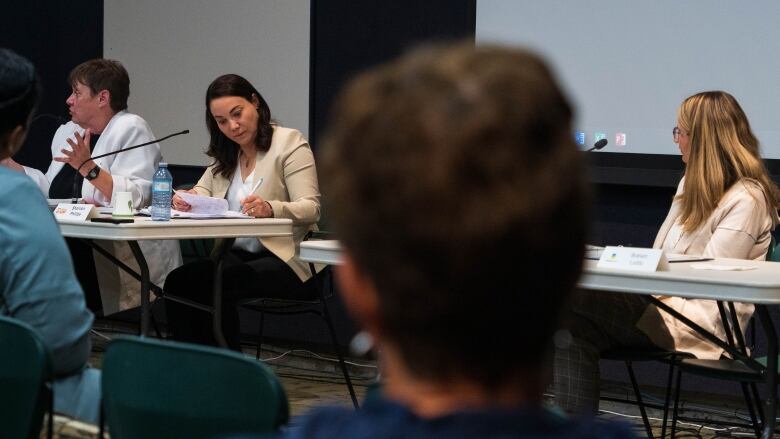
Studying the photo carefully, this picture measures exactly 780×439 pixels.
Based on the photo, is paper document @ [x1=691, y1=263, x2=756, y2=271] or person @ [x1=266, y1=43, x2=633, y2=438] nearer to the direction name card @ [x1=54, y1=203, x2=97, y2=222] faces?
the person

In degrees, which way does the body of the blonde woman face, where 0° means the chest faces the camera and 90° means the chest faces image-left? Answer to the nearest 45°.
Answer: approximately 90°

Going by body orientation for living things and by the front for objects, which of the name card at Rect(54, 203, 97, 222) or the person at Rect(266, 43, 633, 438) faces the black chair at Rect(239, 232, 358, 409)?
the person

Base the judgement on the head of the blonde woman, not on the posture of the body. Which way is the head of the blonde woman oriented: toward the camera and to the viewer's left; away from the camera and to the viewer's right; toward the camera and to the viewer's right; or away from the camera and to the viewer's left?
away from the camera and to the viewer's left

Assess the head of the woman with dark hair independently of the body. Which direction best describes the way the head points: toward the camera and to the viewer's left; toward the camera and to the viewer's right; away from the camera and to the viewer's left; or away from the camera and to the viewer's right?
toward the camera and to the viewer's left

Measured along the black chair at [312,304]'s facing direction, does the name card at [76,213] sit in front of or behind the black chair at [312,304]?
in front

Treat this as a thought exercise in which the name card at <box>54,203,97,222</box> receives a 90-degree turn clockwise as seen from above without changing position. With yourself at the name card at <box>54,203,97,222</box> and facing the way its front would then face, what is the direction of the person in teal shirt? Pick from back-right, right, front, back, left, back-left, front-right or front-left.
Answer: left

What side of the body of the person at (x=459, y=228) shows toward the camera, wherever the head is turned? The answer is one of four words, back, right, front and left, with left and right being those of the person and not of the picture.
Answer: back

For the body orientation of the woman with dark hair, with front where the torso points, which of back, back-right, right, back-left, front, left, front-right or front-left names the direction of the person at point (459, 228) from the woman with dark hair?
front-left

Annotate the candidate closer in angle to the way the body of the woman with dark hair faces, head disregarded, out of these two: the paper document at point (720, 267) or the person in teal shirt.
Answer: the person in teal shirt

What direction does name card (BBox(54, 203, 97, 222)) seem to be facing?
toward the camera

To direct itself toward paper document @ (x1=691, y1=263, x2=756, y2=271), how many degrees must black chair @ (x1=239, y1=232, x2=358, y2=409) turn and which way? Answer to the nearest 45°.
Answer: approximately 135° to its left
